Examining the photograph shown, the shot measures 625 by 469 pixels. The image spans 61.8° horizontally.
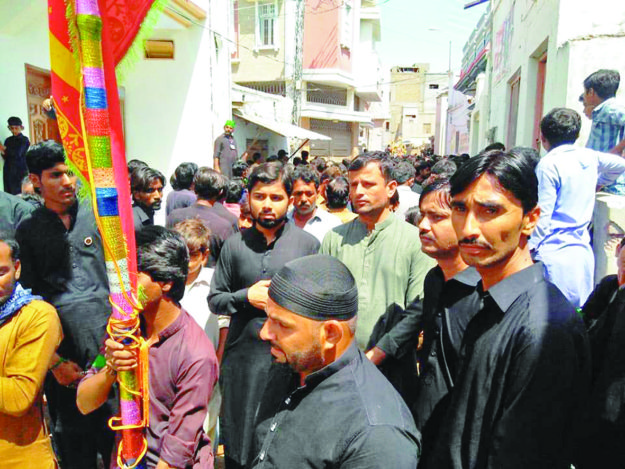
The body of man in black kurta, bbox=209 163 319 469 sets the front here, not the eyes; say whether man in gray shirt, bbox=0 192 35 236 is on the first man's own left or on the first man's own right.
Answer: on the first man's own right

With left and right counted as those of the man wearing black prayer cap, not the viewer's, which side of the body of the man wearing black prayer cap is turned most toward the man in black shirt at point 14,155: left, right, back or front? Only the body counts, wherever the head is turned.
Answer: right

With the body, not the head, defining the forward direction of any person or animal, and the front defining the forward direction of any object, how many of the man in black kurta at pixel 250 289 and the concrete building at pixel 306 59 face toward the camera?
2

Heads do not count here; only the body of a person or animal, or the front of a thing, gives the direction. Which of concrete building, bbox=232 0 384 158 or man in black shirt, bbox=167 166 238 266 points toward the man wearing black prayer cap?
the concrete building

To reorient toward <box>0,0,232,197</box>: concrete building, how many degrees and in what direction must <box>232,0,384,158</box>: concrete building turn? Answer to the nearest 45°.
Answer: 0° — it already faces it

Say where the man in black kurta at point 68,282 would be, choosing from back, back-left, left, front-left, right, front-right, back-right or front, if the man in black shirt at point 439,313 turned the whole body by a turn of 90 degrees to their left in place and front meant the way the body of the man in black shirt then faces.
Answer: back-right

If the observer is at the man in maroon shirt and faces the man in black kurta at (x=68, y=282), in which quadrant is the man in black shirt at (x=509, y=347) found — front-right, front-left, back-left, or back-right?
back-right

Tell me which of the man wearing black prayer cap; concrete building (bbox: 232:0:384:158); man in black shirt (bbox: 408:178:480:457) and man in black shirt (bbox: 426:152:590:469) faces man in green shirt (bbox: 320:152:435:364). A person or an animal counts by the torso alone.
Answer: the concrete building

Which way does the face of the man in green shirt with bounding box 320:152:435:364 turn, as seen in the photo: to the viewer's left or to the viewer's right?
to the viewer's left

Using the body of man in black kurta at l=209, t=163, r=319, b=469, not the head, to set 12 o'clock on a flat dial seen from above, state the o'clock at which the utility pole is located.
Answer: The utility pole is roughly at 6 o'clock from the man in black kurta.

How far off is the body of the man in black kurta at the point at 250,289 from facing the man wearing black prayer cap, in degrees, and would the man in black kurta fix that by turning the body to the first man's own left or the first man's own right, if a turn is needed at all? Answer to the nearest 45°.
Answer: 0° — they already face them
